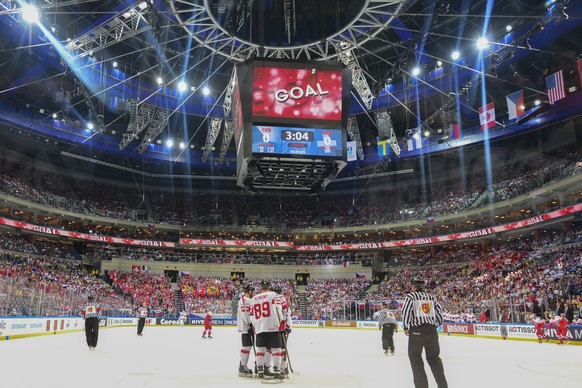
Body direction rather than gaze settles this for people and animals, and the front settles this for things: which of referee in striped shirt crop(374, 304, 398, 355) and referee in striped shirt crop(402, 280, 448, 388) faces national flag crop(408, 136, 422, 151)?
referee in striped shirt crop(402, 280, 448, 388)

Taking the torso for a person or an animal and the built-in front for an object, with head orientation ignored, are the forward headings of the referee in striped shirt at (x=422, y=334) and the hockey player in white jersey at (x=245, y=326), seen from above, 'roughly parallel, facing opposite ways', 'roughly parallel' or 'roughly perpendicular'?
roughly perpendicular

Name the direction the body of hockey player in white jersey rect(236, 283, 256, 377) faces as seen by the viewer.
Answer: to the viewer's right

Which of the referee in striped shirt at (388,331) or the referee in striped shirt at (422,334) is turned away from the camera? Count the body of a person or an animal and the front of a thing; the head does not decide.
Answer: the referee in striped shirt at (422,334)

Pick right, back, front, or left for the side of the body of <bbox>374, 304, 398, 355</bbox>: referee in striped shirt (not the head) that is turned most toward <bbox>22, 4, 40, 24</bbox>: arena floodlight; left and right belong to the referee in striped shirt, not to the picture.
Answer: right

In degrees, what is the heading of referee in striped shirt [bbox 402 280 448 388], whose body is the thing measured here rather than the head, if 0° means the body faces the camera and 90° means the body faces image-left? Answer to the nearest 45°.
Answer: approximately 180°

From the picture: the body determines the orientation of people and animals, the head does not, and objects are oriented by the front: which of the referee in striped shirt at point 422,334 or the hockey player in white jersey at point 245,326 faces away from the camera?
the referee in striped shirt

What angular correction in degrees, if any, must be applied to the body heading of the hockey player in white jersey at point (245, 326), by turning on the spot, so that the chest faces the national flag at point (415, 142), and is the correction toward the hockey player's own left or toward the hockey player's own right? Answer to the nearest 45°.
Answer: approximately 45° to the hockey player's own left
